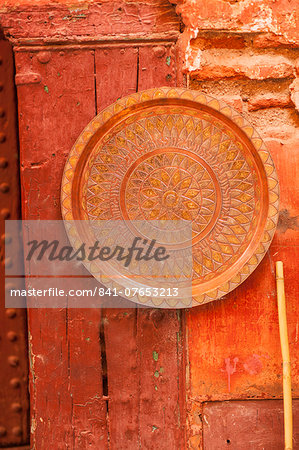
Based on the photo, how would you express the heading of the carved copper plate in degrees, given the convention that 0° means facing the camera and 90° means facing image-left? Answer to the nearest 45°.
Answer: approximately 0°

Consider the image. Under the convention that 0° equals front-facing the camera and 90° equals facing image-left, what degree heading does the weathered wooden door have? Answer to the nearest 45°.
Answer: approximately 0°
